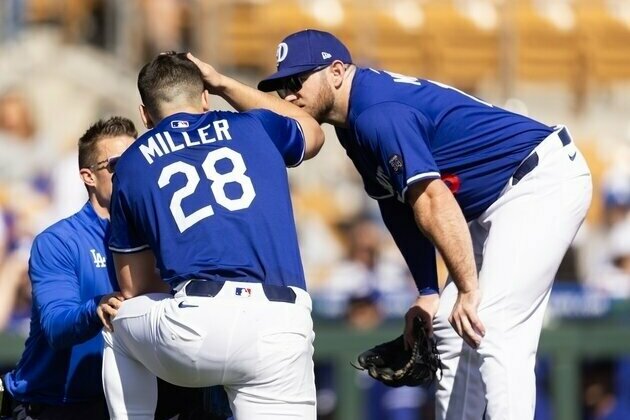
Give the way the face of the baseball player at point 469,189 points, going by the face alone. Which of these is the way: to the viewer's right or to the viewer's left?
to the viewer's left

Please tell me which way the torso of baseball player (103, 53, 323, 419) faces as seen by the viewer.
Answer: away from the camera

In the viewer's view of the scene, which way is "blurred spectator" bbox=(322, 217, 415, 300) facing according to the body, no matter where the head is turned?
toward the camera

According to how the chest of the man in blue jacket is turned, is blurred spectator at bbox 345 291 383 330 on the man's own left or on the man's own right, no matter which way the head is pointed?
on the man's own left

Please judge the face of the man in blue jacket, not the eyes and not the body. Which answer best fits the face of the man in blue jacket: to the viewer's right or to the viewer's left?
to the viewer's right

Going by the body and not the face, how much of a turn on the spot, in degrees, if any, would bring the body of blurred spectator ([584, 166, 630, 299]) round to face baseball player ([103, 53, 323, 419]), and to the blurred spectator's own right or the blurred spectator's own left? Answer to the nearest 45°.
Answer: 0° — they already face them

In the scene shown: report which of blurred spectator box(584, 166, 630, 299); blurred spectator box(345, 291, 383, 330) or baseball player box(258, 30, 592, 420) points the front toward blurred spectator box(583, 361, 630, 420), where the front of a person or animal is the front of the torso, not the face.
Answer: blurred spectator box(584, 166, 630, 299)

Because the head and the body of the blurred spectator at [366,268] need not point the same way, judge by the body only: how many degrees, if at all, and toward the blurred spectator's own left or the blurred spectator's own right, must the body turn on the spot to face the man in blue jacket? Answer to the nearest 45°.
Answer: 0° — they already face them

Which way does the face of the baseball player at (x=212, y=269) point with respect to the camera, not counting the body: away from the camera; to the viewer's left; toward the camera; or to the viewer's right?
away from the camera

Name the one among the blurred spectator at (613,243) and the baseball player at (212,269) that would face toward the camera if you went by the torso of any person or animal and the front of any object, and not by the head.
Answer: the blurred spectator

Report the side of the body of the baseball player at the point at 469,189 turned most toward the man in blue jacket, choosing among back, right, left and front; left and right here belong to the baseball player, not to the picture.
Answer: front

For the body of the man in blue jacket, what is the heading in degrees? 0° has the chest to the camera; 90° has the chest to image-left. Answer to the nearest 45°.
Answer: approximately 315°

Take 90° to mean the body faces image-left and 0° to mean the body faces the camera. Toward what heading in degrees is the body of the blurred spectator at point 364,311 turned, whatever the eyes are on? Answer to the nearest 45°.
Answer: approximately 0°

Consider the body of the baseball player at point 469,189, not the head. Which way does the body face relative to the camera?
to the viewer's left

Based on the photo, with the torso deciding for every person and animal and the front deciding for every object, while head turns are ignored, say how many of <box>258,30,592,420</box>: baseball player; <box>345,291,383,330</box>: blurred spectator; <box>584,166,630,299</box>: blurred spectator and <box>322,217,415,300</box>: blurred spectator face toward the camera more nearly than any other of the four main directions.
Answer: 3
